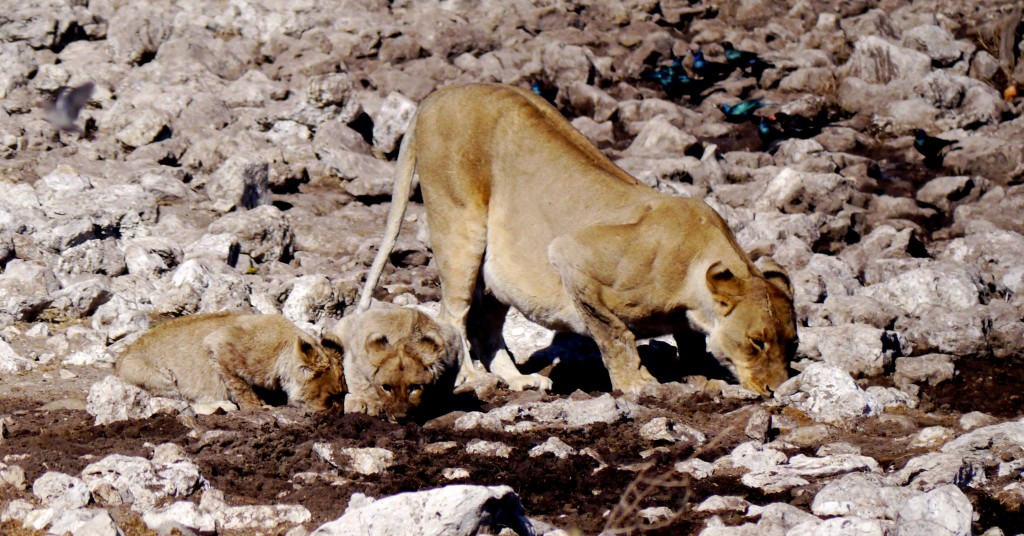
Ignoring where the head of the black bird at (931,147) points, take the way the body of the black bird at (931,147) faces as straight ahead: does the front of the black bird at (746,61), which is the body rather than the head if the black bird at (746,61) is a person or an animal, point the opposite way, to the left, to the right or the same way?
the same way

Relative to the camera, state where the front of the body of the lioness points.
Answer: to the viewer's right

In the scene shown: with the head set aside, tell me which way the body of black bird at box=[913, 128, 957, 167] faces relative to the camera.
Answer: to the viewer's left

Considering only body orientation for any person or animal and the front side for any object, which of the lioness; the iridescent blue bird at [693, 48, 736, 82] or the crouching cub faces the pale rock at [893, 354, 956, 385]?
the lioness

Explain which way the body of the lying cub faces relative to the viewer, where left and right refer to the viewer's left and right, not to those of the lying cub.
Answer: facing to the right of the viewer

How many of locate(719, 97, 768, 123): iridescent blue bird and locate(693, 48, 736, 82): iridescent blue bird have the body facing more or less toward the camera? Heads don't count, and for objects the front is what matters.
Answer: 0

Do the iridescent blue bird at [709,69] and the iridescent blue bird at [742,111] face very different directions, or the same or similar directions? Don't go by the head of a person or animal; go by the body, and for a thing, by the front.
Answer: same or similar directions

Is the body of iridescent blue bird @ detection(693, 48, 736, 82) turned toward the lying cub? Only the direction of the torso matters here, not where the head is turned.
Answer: no

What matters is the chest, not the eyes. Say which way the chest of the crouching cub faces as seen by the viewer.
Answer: toward the camera

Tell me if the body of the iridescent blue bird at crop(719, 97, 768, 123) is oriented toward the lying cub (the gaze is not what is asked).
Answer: no

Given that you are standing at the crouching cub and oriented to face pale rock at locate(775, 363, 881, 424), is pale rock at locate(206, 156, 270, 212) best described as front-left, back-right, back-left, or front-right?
back-left

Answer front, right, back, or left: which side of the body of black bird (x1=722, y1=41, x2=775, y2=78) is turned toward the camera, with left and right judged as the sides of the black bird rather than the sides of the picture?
left
